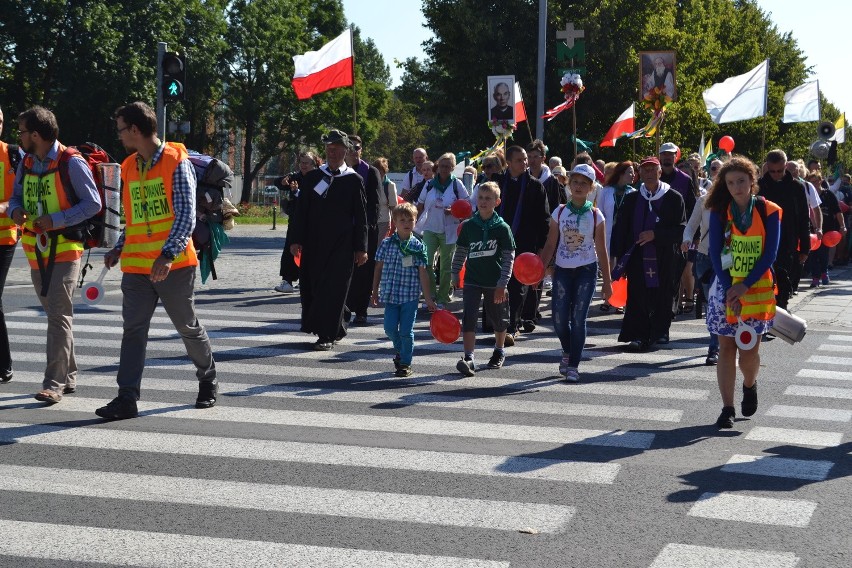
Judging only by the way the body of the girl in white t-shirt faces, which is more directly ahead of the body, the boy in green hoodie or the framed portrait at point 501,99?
the boy in green hoodie

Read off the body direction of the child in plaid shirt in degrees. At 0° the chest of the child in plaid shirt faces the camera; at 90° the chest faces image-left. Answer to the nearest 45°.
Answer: approximately 0°

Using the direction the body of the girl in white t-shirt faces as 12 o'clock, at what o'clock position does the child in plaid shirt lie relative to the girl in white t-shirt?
The child in plaid shirt is roughly at 3 o'clock from the girl in white t-shirt.

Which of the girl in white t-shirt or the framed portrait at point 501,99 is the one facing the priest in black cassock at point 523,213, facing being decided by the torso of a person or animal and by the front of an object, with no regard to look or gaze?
the framed portrait

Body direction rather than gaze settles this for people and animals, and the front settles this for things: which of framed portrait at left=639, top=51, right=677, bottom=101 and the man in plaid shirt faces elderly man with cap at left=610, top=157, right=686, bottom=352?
the framed portrait

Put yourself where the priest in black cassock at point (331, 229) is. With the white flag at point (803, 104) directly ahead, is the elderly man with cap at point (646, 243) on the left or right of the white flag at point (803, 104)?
right

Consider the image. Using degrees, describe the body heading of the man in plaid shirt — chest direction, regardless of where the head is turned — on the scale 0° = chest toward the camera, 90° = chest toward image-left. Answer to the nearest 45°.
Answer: approximately 45°

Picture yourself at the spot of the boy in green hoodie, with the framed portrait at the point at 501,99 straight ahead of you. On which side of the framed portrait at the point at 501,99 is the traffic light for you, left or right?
left

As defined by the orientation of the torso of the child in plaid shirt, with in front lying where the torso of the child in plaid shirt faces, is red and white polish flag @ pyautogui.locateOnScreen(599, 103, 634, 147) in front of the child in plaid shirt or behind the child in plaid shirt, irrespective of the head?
behind
